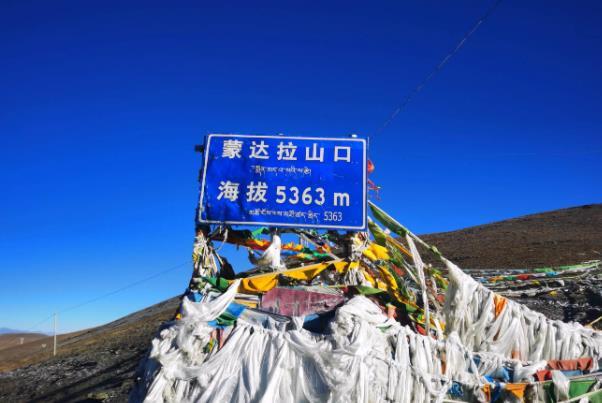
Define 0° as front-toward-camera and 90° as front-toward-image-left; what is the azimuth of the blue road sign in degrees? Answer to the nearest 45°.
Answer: approximately 0°

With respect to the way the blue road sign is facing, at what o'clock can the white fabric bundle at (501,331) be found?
The white fabric bundle is roughly at 9 o'clock from the blue road sign.
